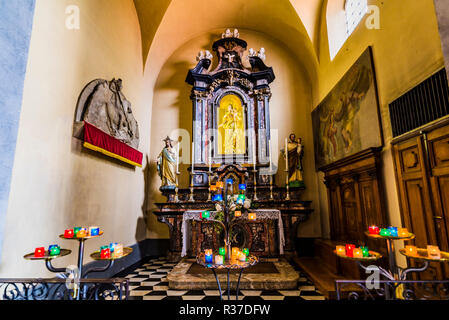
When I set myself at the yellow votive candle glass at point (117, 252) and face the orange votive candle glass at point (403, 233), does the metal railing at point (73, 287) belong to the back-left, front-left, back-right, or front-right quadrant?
back-right

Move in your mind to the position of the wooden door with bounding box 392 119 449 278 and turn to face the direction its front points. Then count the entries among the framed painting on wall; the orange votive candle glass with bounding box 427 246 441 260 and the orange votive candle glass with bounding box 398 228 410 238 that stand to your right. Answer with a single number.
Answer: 1

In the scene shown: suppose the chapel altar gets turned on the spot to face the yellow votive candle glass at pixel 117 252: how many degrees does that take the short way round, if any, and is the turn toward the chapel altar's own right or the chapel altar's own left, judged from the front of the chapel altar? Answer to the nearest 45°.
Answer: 0° — it already faces it

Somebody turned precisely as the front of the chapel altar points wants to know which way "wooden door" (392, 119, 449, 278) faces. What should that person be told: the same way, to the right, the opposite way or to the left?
to the right

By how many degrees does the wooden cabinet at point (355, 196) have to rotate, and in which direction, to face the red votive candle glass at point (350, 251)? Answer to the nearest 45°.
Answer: approximately 45° to its left

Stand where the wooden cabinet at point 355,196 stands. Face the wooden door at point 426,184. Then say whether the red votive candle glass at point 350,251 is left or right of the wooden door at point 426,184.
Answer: right

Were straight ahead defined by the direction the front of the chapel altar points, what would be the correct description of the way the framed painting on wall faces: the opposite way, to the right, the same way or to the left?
to the right

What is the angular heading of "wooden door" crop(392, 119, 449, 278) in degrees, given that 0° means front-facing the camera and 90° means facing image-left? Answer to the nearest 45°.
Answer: approximately 45°

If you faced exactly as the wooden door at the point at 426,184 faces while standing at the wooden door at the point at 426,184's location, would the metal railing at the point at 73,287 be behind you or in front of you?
in front

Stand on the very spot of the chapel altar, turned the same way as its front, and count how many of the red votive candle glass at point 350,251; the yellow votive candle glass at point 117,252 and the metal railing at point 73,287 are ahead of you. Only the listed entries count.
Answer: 3

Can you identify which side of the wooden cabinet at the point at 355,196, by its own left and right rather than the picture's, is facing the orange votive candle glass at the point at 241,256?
front

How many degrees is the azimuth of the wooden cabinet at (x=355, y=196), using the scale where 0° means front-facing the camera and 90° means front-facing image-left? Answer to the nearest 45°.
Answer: approximately 45°

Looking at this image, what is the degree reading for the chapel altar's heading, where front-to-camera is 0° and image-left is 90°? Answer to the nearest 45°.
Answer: approximately 0°
